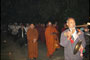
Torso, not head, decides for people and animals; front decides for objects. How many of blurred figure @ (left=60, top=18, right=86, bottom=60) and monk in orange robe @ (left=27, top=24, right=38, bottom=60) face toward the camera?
2

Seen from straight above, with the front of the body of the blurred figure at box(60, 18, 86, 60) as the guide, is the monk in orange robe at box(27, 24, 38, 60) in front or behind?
behind

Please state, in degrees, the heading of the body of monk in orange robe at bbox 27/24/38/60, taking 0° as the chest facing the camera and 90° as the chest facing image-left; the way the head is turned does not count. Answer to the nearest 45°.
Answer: approximately 0°

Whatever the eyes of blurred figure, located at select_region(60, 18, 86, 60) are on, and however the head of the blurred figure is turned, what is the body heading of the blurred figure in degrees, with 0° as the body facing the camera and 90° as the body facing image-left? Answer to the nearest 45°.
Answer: approximately 0°
